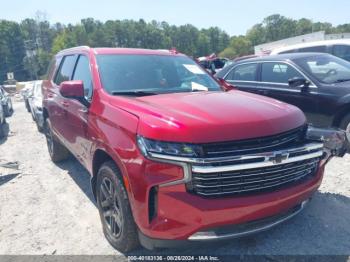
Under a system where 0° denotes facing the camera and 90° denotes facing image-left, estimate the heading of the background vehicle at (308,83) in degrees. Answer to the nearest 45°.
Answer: approximately 315°

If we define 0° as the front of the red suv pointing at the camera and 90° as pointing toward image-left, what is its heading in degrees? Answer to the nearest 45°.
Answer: approximately 315°
